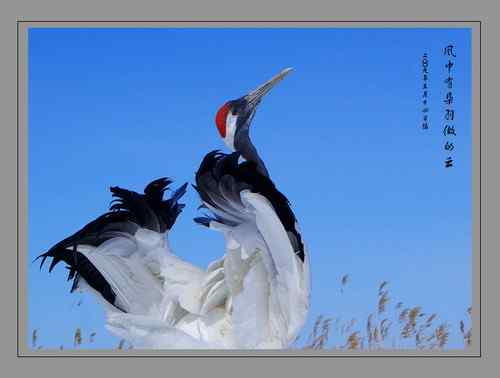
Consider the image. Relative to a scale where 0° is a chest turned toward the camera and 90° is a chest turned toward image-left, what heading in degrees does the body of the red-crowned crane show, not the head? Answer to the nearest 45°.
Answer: approximately 270°
